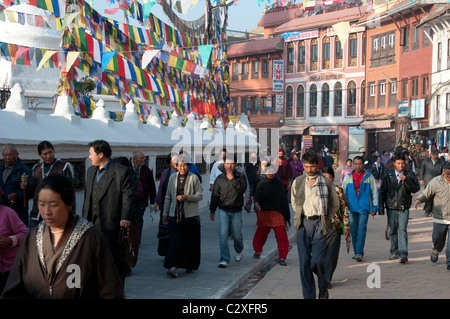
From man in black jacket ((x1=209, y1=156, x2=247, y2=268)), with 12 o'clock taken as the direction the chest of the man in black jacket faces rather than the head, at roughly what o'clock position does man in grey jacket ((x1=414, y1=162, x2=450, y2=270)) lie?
The man in grey jacket is roughly at 9 o'clock from the man in black jacket.

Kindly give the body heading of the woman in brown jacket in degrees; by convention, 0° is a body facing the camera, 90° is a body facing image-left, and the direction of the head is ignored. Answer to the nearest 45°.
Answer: approximately 45°

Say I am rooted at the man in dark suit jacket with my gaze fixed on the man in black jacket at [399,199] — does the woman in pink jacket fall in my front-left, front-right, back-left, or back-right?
back-right

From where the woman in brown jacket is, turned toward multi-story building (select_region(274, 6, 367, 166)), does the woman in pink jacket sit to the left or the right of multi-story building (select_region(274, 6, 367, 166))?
left

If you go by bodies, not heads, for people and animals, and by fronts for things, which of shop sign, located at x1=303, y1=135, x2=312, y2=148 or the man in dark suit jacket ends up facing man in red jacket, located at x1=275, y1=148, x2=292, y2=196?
the shop sign

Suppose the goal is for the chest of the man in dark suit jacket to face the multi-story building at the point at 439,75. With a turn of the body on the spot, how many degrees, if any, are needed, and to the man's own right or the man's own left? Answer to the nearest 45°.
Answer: approximately 180°

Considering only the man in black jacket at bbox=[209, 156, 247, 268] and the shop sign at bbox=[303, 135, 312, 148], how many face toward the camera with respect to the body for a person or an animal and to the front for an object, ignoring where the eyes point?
2

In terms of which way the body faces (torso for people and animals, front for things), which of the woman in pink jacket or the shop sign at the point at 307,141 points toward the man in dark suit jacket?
the shop sign

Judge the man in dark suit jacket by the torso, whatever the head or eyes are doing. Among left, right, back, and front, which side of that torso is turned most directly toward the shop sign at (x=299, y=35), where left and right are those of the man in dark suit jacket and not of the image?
back
